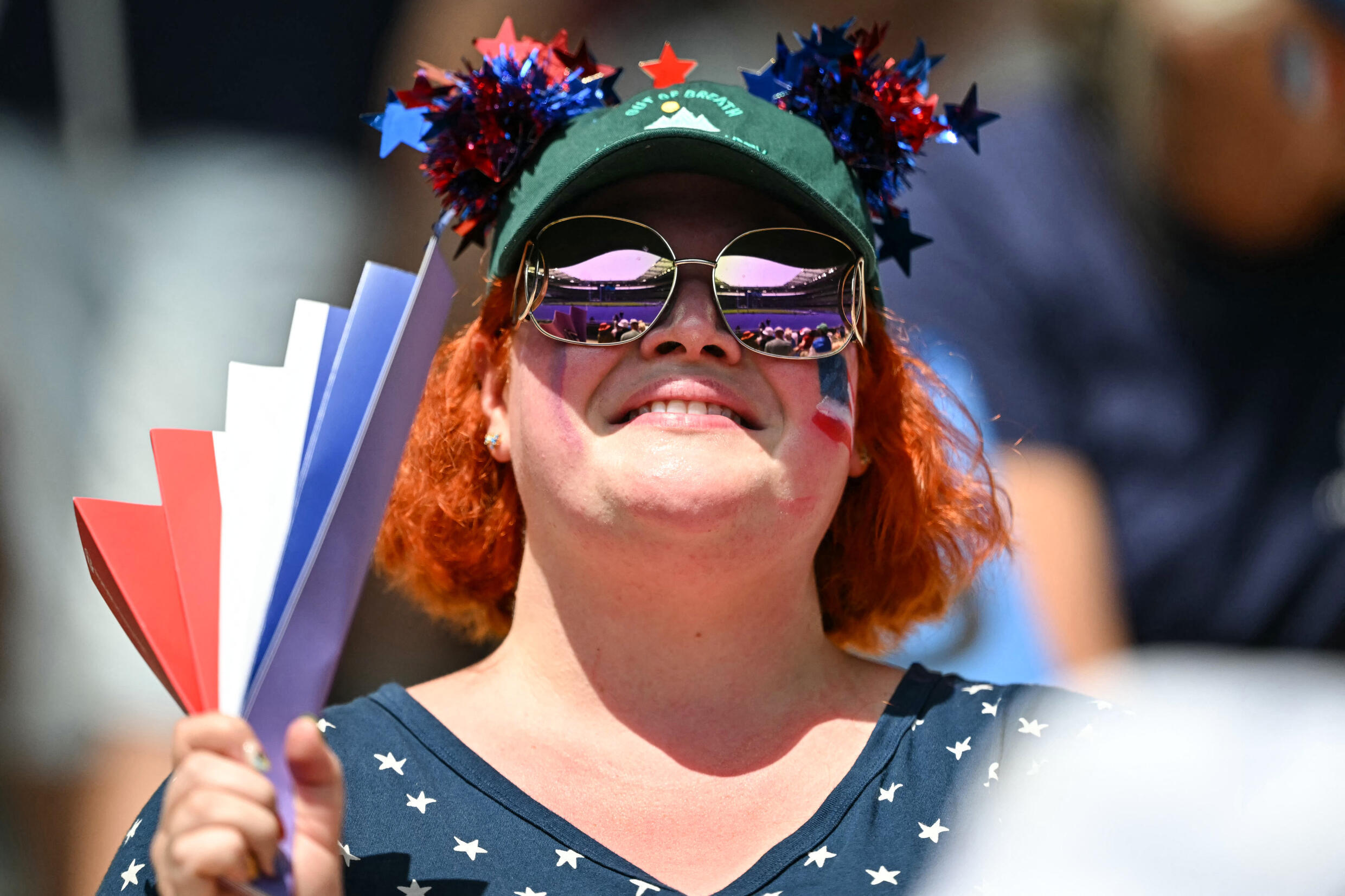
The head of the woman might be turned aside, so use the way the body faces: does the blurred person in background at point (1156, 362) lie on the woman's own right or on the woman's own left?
on the woman's own left

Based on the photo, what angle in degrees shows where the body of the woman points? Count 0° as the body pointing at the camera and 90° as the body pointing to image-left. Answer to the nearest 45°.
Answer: approximately 0°
